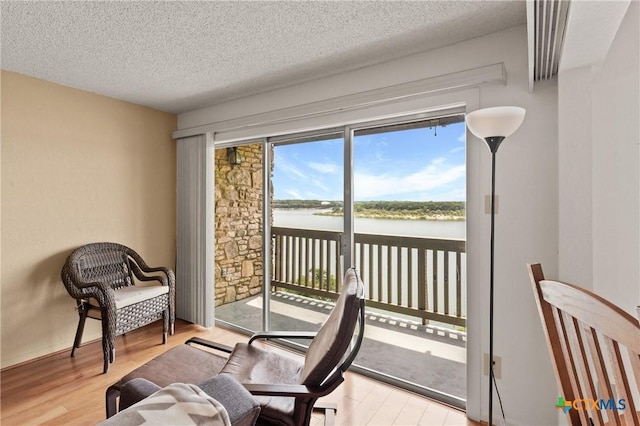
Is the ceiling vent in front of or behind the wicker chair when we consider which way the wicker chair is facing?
in front

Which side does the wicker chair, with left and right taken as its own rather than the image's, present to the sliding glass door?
front

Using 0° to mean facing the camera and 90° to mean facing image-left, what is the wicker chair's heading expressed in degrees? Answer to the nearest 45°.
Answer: approximately 315°

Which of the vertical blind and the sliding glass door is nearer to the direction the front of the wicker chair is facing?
the sliding glass door
